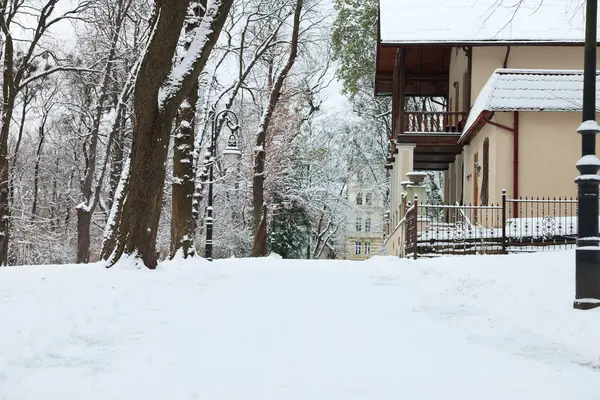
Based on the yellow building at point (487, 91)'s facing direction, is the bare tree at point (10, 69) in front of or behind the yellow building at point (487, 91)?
in front

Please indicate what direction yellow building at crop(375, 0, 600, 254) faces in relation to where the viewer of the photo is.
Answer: facing to the left of the viewer

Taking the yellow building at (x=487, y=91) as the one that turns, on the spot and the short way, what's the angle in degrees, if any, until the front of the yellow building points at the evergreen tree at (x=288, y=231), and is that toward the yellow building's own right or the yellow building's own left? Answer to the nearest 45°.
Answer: approximately 45° to the yellow building's own right

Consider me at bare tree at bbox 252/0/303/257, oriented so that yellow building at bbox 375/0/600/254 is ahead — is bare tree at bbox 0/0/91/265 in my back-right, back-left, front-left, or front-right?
back-right

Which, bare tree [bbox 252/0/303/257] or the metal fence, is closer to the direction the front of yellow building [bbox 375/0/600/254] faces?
the bare tree

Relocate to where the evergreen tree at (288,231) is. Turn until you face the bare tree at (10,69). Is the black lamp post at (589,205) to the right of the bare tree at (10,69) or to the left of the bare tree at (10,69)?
left

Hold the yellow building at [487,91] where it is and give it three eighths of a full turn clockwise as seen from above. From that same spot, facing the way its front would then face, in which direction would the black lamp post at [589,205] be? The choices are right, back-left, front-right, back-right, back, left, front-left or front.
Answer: back-right

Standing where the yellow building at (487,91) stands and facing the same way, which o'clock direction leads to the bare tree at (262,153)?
The bare tree is roughly at 12 o'clock from the yellow building.

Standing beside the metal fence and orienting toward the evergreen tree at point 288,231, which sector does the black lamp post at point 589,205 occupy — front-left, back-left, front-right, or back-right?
back-left
